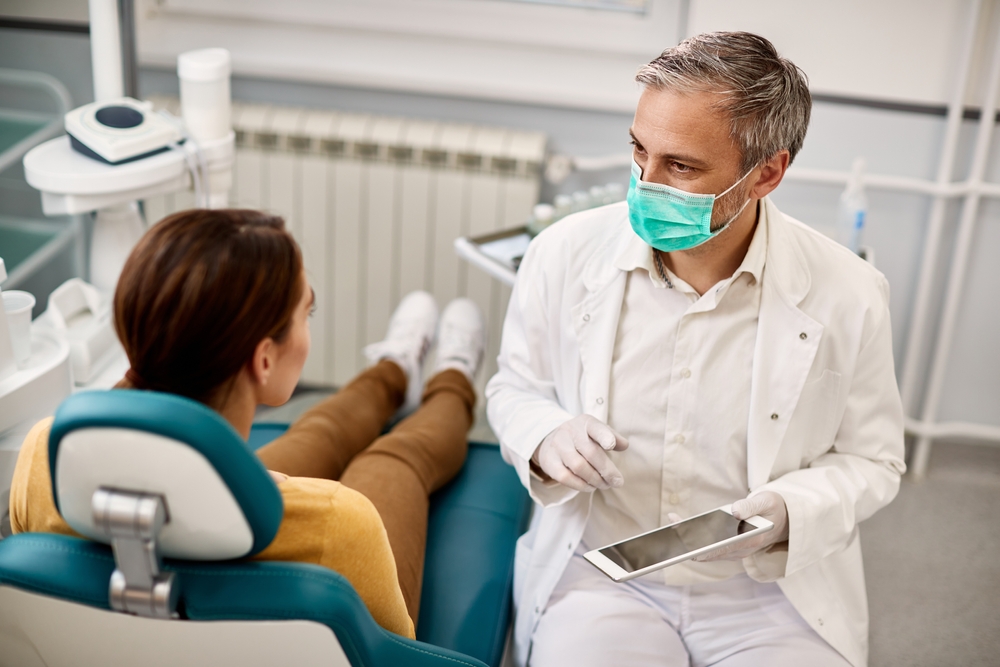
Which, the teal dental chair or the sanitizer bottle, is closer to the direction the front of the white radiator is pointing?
the teal dental chair

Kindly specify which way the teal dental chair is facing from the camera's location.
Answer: facing away from the viewer and to the right of the viewer

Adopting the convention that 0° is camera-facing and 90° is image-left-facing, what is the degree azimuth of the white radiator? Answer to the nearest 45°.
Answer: approximately 0°

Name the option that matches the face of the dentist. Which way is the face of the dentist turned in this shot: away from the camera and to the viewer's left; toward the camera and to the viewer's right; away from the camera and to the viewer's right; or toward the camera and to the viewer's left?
toward the camera and to the viewer's left

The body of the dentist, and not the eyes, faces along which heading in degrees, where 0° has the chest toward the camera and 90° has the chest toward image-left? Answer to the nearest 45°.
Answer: approximately 0°

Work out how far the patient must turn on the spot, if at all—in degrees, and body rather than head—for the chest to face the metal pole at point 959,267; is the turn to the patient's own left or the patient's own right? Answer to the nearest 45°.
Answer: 0° — they already face it

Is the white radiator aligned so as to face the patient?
yes

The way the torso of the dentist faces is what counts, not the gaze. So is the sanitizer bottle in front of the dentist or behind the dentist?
behind

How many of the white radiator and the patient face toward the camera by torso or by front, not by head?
1

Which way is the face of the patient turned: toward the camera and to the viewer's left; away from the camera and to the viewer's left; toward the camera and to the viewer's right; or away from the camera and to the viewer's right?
away from the camera and to the viewer's right
